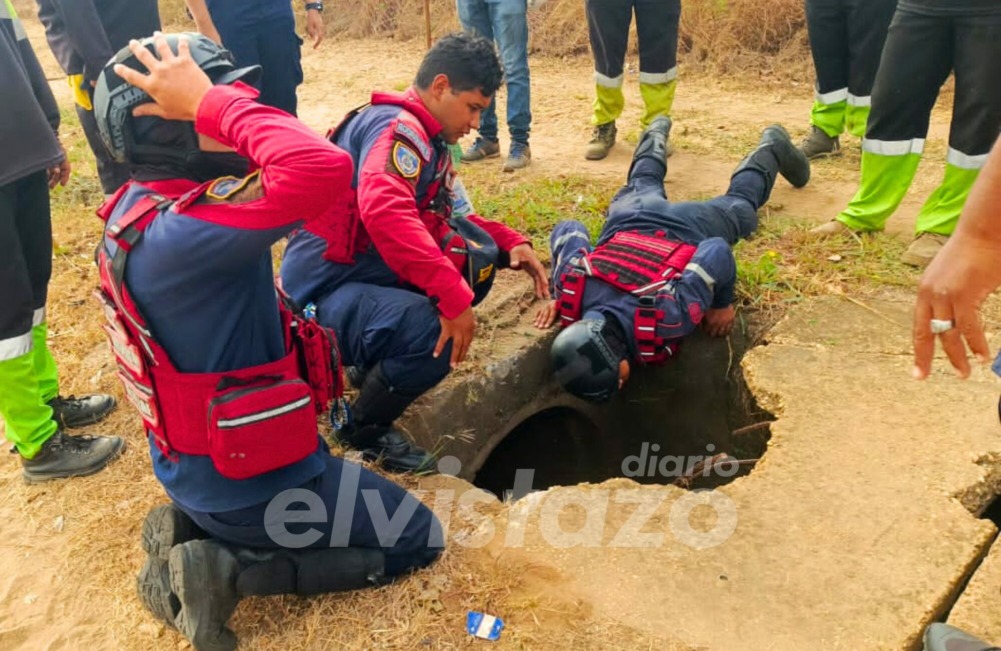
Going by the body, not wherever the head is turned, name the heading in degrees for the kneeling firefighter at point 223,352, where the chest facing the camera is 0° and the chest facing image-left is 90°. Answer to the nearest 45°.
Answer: approximately 225°

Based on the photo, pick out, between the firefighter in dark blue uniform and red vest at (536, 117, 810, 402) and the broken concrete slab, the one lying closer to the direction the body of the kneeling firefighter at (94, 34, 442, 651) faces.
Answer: the firefighter in dark blue uniform and red vest

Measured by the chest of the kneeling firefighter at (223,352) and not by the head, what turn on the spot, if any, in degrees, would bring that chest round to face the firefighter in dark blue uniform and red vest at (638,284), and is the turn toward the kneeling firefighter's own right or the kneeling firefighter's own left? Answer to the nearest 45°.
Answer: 0° — they already face them

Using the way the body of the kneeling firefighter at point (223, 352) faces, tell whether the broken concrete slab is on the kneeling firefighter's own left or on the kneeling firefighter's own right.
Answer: on the kneeling firefighter's own right
